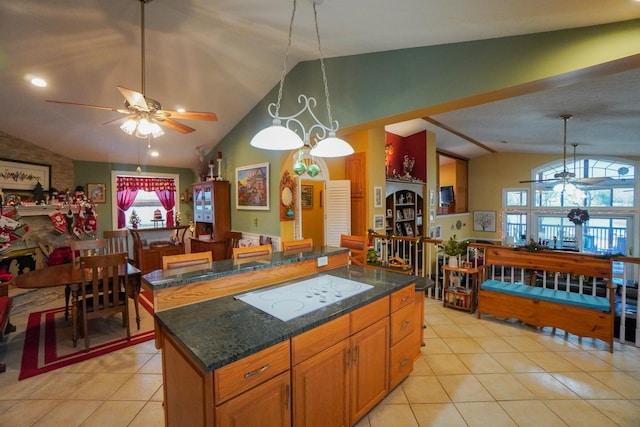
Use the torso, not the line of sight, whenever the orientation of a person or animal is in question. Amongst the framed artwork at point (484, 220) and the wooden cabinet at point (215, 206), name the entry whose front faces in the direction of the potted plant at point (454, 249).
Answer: the framed artwork

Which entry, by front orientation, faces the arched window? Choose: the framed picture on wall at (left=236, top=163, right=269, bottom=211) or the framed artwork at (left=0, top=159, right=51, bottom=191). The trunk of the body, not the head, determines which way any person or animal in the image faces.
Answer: the framed artwork

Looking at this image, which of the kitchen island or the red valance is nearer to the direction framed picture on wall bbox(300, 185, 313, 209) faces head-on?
the kitchen island

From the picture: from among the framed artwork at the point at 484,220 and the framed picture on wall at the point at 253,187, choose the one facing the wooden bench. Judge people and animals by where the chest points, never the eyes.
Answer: the framed artwork

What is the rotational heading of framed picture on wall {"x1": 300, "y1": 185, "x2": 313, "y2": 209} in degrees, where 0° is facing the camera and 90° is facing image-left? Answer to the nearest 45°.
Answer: approximately 0°

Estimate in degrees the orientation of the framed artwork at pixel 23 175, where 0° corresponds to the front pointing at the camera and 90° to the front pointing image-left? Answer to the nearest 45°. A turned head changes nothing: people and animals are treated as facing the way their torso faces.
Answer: approximately 315°

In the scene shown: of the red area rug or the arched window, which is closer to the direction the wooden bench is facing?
the red area rug

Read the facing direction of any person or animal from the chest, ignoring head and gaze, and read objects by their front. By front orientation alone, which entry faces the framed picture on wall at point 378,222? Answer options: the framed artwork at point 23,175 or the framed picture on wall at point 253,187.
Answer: the framed artwork

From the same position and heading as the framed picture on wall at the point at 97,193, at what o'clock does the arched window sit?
The arched window is roughly at 10 o'clock from the framed picture on wall.
